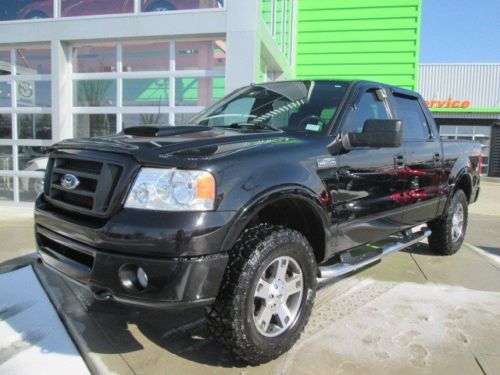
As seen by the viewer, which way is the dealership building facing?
toward the camera

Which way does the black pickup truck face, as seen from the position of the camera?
facing the viewer and to the left of the viewer

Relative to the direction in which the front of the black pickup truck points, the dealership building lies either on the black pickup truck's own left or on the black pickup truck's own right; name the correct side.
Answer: on the black pickup truck's own right

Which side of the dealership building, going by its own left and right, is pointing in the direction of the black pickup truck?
front

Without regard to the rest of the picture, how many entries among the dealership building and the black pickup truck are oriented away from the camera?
0
